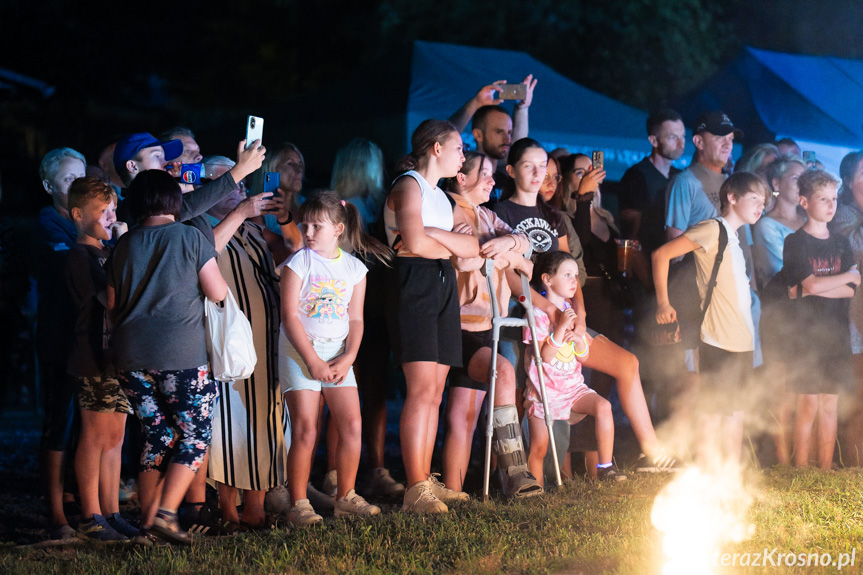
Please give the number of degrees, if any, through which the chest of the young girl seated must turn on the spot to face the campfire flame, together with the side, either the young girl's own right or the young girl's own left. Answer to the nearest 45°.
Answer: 0° — they already face it

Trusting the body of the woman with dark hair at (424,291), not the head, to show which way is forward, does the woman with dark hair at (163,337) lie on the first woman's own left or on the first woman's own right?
on the first woman's own right

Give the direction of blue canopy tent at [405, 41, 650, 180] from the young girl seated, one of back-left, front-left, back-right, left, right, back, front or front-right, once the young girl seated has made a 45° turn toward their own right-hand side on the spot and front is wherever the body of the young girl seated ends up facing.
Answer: back

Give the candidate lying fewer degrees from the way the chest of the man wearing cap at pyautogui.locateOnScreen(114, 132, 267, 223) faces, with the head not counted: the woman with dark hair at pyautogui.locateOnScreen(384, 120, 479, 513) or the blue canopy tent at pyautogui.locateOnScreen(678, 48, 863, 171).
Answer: the woman with dark hair

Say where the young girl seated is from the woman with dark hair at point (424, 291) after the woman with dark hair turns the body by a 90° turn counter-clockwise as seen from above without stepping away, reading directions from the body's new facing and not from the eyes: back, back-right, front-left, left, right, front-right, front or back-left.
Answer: front

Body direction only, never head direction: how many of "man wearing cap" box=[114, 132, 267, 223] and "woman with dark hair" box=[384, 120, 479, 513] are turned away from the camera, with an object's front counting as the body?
0

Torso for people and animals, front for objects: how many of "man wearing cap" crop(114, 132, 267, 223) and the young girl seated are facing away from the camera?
0

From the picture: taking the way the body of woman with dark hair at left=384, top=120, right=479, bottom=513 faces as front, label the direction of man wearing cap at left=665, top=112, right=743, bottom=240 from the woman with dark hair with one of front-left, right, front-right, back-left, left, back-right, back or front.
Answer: left

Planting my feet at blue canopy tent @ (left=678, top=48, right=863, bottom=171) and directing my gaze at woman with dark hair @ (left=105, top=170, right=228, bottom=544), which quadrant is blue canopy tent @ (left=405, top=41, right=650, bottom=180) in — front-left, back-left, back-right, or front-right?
front-right

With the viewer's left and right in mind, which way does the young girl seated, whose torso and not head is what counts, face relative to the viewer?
facing the viewer and to the right of the viewer

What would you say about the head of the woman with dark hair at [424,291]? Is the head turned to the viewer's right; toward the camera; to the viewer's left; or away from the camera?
to the viewer's right

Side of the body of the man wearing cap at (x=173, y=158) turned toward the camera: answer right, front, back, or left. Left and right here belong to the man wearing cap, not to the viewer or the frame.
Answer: right

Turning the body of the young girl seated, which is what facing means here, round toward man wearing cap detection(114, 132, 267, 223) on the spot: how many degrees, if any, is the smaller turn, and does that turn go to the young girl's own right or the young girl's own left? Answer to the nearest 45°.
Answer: approximately 90° to the young girl's own right

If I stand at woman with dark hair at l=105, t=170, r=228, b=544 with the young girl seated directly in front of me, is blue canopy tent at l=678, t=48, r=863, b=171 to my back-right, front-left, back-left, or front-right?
front-left

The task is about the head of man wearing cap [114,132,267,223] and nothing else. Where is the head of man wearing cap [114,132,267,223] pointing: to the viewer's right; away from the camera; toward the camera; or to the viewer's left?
to the viewer's right

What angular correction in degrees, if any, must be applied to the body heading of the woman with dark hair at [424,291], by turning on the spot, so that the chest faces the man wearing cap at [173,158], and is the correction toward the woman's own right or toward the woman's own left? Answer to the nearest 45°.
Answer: approximately 135° to the woman's own right

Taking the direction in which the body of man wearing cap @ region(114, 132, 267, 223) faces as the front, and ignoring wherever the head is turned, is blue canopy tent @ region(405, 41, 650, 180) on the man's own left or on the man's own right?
on the man's own left
